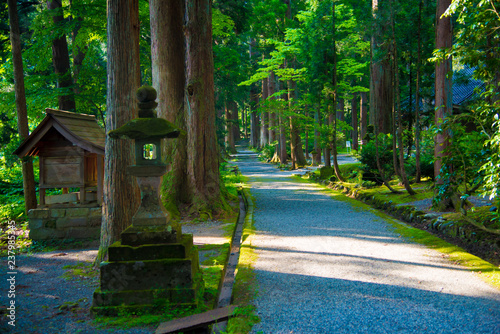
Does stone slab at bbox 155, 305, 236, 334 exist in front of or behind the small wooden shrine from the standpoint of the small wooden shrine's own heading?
in front

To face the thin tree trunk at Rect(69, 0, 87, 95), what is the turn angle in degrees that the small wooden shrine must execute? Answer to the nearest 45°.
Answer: approximately 135° to its left

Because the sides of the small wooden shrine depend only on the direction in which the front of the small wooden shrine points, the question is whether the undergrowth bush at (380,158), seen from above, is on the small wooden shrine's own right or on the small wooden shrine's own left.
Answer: on the small wooden shrine's own left

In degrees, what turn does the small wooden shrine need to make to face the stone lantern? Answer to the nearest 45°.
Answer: approximately 45° to its right

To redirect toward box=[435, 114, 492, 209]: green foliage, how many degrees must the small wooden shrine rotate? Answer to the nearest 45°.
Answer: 0° — it already faces it

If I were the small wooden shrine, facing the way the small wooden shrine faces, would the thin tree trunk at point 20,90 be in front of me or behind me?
behind

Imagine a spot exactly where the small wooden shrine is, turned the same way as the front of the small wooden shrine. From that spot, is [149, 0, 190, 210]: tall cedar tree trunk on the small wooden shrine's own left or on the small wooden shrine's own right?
on the small wooden shrine's own left

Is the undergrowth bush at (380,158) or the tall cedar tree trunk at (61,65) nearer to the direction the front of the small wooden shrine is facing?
the undergrowth bush

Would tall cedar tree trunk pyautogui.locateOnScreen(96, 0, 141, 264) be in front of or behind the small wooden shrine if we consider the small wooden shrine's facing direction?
in front

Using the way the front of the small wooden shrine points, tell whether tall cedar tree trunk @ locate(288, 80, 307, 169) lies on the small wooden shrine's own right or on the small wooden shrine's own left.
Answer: on the small wooden shrine's own left

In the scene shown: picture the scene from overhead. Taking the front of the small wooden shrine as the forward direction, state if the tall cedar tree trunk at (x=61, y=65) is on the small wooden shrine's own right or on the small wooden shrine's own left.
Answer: on the small wooden shrine's own left

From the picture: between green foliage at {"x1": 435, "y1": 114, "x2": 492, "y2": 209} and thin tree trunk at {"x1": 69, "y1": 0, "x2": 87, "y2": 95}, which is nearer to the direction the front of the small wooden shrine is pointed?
the green foliage

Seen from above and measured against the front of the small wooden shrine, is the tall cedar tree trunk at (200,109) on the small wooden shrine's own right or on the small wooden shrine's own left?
on the small wooden shrine's own left

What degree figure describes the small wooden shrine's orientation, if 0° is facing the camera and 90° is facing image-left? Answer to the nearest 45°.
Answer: approximately 315°
